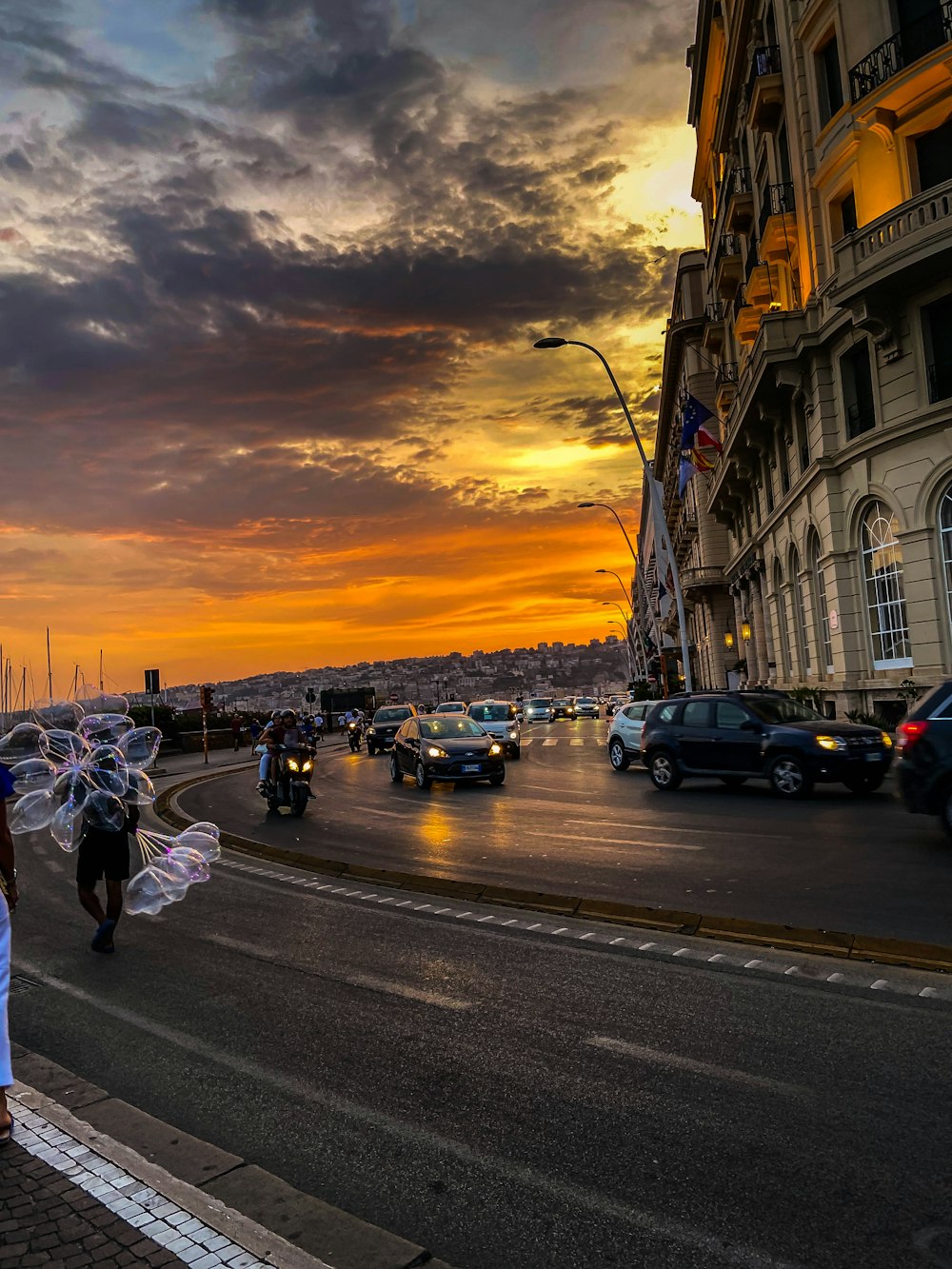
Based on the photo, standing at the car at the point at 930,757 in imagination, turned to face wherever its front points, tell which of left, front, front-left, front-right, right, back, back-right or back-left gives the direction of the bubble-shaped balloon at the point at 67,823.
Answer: back-right

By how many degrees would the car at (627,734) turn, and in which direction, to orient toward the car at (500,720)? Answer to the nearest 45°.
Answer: approximately 180°

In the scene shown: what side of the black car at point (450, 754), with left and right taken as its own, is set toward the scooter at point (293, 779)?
right

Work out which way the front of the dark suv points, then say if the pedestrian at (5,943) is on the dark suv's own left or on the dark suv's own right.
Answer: on the dark suv's own right

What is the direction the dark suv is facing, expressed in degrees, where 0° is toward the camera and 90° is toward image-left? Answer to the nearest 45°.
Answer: approximately 315°
